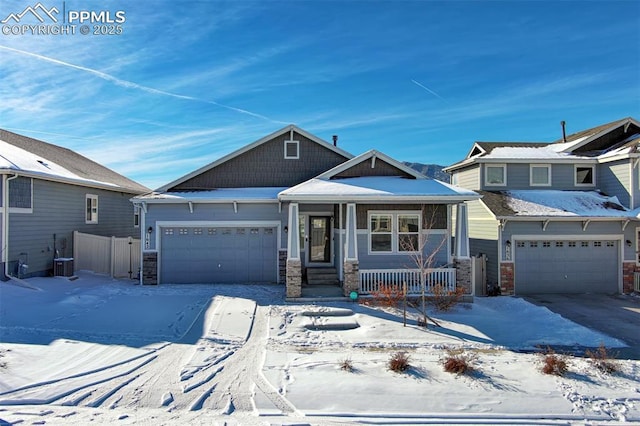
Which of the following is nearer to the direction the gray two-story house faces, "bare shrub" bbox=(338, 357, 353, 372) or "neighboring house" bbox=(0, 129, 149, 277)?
the bare shrub

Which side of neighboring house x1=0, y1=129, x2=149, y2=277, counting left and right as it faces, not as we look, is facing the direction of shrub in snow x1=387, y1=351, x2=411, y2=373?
left

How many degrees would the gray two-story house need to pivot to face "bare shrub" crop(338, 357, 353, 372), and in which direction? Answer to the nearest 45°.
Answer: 0° — it already faces it

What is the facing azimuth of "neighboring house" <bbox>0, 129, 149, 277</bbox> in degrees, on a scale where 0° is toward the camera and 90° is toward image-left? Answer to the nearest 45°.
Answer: approximately 45°

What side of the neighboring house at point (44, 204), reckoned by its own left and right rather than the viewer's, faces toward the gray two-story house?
left

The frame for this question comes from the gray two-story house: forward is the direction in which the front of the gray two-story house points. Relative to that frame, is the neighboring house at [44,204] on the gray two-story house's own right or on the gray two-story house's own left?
on the gray two-story house's own right

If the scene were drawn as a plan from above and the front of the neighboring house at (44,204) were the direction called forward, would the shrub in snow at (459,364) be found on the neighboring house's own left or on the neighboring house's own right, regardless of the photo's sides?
on the neighboring house's own left

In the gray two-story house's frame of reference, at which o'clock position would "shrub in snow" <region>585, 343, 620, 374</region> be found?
The shrub in snow is roughly at 12 o'clock from the gray two-story house.

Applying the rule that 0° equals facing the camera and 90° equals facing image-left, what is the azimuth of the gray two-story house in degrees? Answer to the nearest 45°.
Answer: approximately 0°
